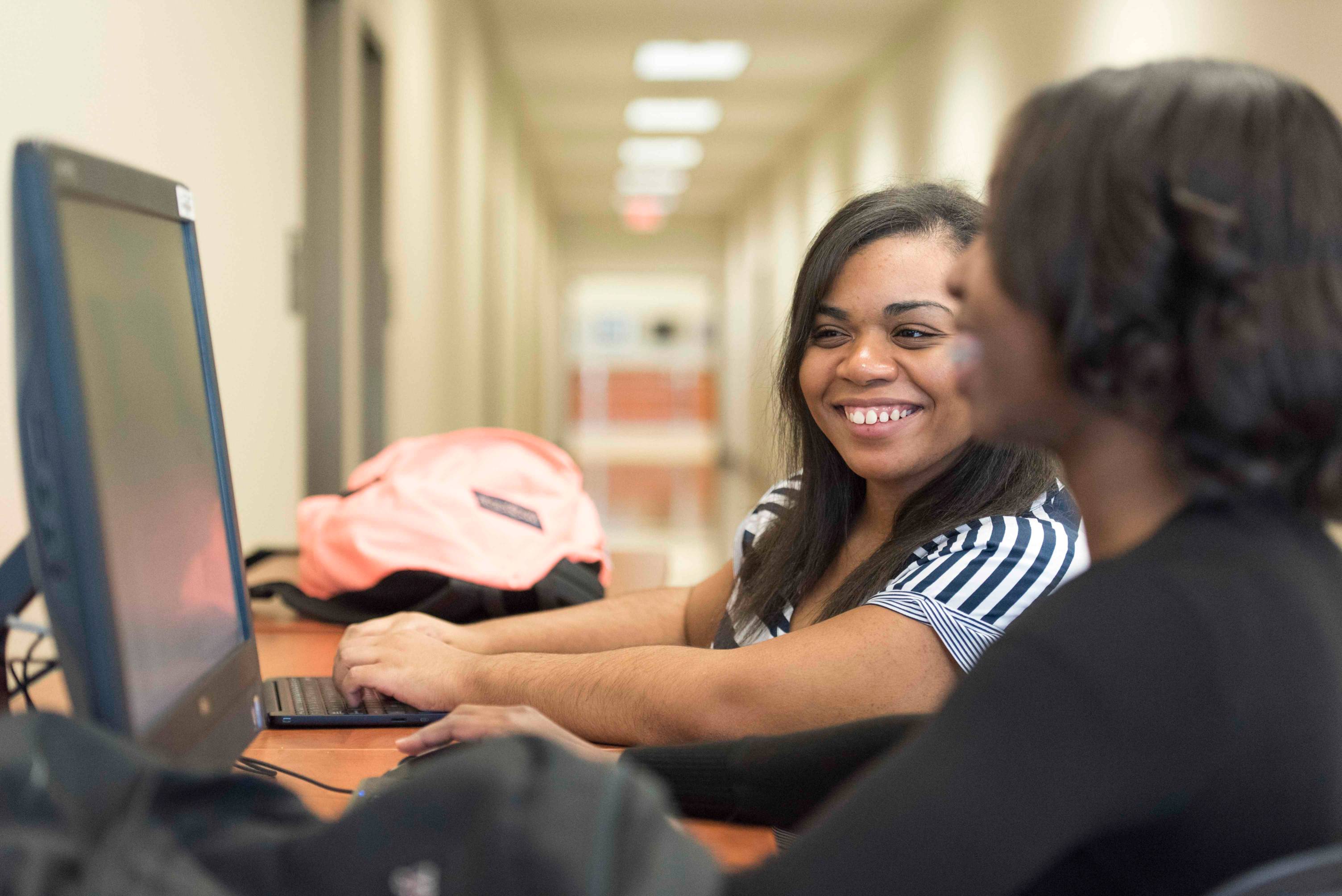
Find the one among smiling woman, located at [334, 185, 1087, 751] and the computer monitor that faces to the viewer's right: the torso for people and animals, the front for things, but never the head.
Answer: the computer monitor

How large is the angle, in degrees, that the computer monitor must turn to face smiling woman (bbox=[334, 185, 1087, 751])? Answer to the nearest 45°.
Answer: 0° — it already faces them

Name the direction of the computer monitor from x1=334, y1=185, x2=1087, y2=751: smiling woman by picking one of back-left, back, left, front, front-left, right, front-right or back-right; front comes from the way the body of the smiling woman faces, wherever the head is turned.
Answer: front

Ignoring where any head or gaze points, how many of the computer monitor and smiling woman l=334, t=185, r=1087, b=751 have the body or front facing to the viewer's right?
1

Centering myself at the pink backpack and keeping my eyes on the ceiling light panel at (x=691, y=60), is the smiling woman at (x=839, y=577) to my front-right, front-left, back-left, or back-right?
back-right

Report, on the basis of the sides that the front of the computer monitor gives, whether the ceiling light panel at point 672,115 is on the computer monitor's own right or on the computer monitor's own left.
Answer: on the computer monitor's own left

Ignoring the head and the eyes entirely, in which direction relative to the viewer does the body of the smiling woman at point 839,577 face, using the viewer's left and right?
facing the viewer and to the left of the viewer

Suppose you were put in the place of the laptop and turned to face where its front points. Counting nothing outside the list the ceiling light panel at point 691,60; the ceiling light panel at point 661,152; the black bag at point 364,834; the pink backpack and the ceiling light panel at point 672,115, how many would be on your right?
1

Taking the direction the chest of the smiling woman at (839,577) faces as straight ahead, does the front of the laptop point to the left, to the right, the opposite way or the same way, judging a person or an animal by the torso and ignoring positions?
the opposite way

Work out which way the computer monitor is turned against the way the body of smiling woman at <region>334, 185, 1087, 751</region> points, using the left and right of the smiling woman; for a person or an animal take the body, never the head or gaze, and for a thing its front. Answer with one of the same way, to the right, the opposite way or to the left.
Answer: the opposite way

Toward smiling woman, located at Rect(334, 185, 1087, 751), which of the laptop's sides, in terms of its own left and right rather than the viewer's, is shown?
front

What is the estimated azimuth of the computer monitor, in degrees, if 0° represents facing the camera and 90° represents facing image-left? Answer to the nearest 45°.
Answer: approximately 270°

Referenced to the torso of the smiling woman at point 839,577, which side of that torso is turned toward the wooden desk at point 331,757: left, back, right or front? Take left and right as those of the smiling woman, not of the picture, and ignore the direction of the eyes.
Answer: front

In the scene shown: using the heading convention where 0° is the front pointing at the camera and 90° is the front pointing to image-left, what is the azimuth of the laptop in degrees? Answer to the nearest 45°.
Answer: approximately 270°

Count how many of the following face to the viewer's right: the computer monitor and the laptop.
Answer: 2
